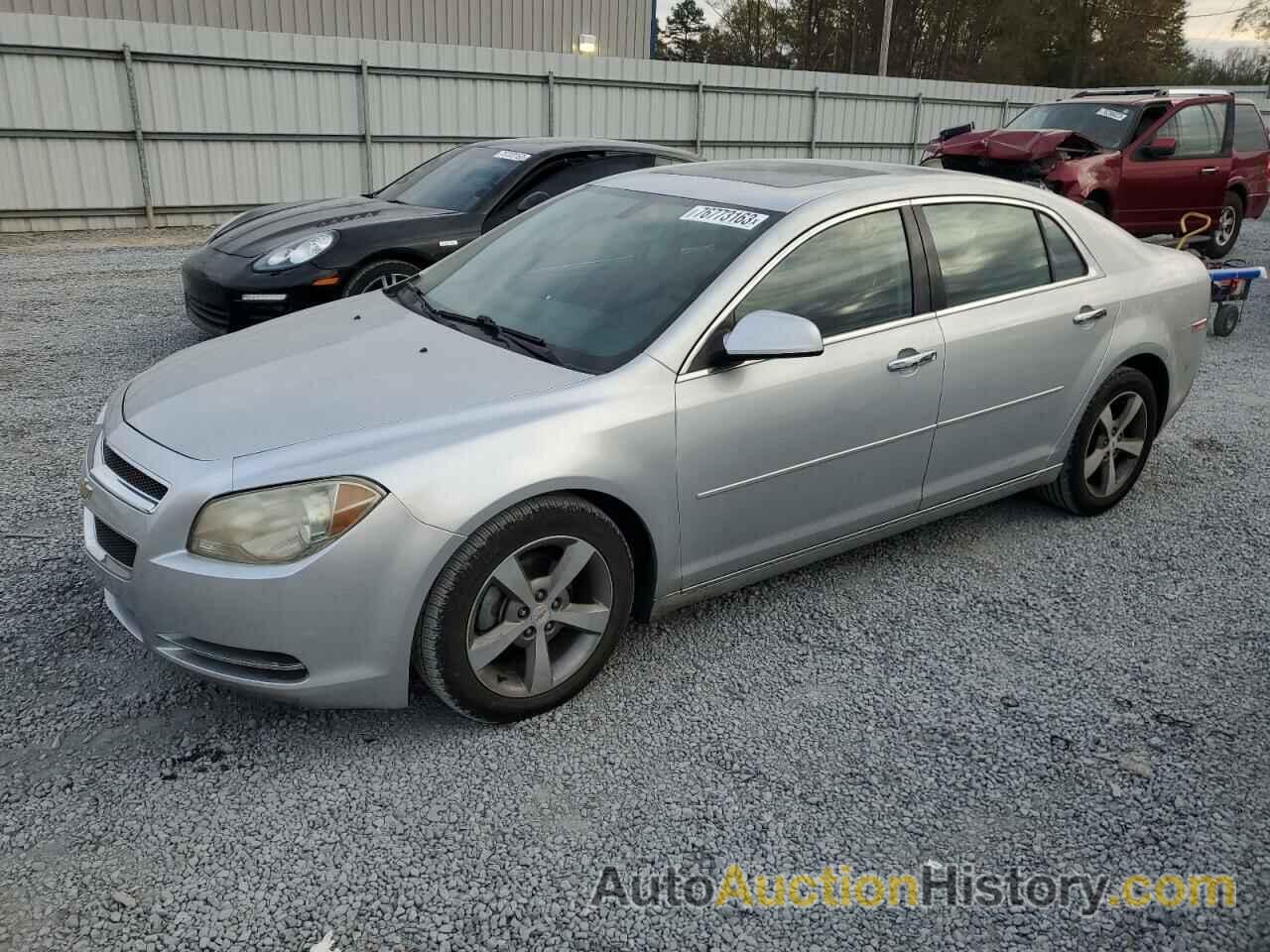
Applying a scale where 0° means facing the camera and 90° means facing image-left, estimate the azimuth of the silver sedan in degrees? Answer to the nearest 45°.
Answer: approximately 45°

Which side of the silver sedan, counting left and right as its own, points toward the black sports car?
right

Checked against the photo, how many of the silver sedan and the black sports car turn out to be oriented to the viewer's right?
0

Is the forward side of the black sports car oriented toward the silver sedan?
no

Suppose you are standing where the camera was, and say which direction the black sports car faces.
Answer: facing the viewer and to the left of the viewer

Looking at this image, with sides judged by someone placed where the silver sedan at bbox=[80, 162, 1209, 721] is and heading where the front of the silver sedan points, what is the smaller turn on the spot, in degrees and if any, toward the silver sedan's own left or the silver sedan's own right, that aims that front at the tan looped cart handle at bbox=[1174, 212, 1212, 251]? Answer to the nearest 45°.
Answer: approximately 180°

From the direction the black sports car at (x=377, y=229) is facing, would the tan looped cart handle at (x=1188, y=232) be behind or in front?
behind

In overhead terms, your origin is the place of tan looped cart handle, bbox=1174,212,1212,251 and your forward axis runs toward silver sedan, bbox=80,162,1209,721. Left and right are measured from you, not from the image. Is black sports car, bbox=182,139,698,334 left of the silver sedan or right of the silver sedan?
right

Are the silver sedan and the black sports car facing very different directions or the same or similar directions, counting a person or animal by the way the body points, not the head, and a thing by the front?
same or similar directions
